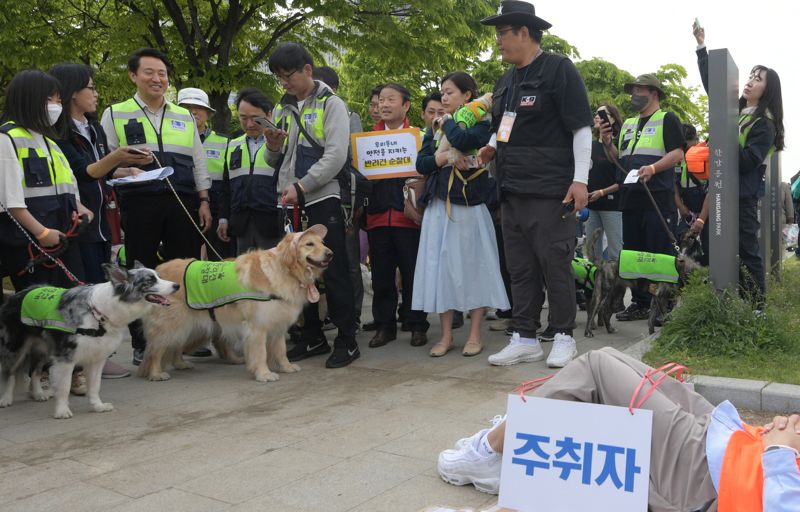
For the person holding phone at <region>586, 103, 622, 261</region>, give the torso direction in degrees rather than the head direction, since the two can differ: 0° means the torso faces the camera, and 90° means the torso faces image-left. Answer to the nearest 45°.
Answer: approximately 45°

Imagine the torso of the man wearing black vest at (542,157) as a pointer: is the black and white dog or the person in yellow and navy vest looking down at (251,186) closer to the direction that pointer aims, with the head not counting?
the black and white dog

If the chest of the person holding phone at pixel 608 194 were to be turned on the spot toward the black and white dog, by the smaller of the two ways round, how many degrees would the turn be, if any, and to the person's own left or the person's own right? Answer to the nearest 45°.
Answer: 0° — they already face it

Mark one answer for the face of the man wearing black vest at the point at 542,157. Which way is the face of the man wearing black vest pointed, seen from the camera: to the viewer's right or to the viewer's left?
to the viewer's left

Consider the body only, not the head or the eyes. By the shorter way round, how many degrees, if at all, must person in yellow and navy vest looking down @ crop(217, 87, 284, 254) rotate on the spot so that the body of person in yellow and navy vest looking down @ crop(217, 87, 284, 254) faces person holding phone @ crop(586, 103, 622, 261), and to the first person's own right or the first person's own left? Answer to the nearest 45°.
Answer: approximately 90° to the first person's own left

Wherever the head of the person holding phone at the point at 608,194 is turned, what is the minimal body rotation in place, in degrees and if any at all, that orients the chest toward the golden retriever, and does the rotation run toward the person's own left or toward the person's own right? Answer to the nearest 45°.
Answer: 0° — they already face it

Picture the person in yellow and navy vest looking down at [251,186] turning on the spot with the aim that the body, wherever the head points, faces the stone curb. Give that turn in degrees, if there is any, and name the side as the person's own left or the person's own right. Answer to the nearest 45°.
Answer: approximately 45° to the person's own left

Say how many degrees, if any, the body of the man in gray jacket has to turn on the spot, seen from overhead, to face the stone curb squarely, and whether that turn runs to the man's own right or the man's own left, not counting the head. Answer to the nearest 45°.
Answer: approximately 90° to the man's own left
